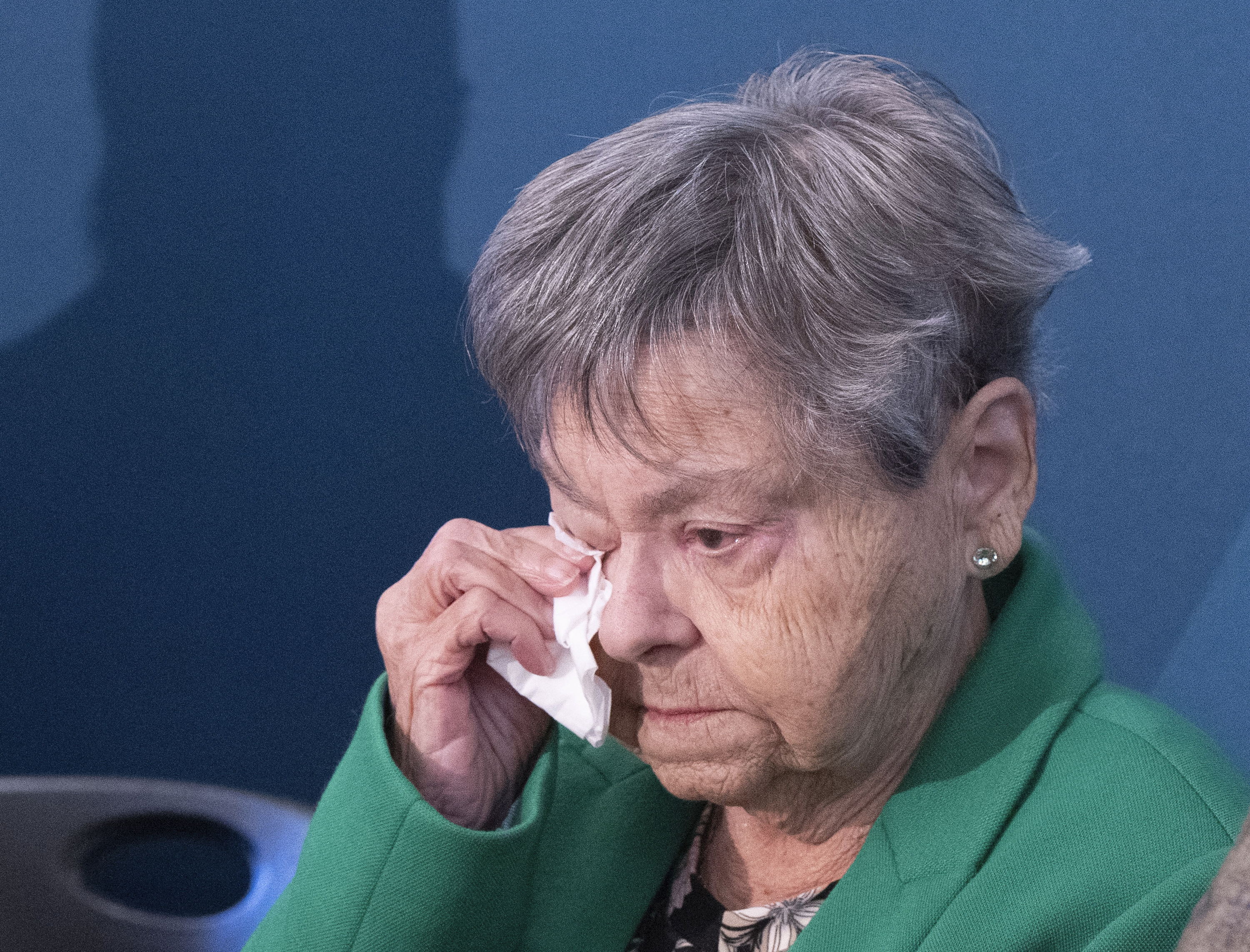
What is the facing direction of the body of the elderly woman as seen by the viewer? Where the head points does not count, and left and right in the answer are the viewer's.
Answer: facing the viewer and to the left of the viewer
